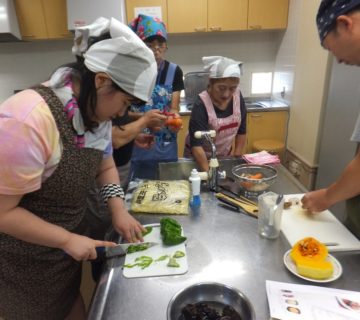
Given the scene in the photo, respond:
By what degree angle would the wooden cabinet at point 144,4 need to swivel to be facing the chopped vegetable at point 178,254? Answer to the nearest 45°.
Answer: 0° — it already faces it

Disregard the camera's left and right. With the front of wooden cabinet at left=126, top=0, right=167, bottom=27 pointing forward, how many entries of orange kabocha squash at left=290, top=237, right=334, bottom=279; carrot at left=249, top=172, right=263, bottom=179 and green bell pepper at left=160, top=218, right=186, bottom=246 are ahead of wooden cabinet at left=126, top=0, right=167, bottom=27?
3

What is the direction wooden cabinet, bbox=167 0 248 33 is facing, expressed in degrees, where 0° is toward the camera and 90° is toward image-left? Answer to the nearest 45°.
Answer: approximately 0°

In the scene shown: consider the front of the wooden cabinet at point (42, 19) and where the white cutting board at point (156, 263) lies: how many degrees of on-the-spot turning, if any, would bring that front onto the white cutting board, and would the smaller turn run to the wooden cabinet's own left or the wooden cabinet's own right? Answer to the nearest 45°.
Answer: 0° — it already faces it

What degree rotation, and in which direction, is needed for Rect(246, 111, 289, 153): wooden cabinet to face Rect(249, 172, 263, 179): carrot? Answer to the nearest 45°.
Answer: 0° — it already faces it

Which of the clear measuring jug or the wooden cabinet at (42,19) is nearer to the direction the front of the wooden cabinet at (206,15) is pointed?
the clear measuring jug

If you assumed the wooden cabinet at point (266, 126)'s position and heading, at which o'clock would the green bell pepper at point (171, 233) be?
The green bell pepper is roughly at 12 o'clock from the wooden cabinet.

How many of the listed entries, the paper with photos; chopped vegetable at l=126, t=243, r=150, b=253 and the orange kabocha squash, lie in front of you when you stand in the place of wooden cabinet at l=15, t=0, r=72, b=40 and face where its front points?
3
